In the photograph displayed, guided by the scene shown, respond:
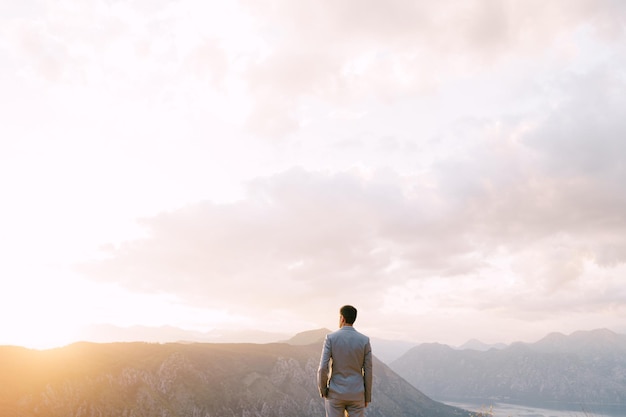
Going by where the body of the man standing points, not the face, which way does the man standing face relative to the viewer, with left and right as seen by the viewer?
facing away from the viewer
